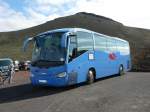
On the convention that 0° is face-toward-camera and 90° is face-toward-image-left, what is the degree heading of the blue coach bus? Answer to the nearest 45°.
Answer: approximately 45°
